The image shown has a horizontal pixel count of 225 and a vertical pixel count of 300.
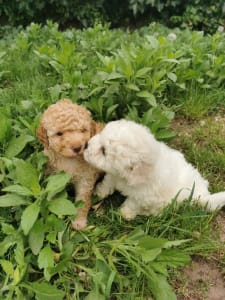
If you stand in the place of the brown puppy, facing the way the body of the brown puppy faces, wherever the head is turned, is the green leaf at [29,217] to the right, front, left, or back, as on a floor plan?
right

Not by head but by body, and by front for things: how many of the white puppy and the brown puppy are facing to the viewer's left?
1

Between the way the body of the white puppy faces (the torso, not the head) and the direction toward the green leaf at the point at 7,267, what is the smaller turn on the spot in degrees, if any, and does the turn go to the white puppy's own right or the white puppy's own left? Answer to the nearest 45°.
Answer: approximately 45° to the white puppy's own left

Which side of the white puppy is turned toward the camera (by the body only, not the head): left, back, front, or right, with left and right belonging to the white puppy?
left

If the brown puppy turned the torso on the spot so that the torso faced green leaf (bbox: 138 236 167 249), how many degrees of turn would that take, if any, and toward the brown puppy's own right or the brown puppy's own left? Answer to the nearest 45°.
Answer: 0° — it already faces it

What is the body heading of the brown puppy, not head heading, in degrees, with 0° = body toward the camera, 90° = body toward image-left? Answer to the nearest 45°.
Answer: approximately 315°

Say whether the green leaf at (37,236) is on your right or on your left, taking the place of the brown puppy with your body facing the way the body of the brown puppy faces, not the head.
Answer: on your right
